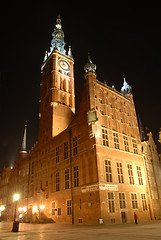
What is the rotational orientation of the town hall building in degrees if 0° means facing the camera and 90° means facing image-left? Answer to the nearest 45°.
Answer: approximately 315°
